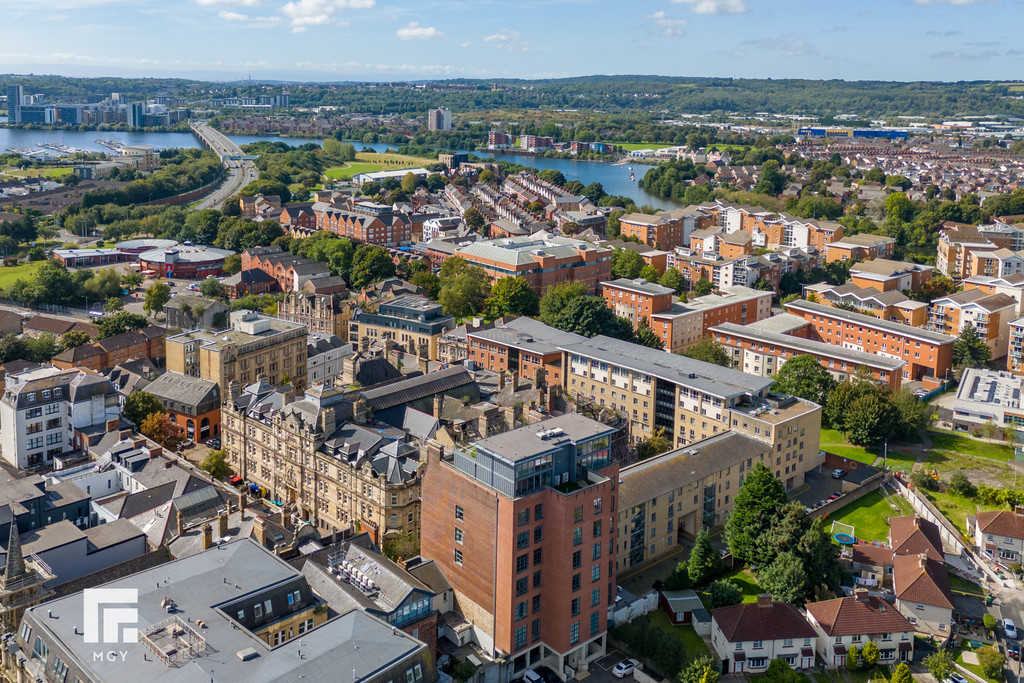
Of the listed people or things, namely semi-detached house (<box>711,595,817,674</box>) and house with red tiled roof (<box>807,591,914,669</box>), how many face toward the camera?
2

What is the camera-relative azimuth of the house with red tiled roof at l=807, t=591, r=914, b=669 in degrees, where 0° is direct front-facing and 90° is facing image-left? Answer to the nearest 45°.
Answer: approximately 0°

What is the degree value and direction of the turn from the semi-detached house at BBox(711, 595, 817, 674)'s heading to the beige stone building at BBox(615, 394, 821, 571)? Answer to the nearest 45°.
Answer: approximately 180°

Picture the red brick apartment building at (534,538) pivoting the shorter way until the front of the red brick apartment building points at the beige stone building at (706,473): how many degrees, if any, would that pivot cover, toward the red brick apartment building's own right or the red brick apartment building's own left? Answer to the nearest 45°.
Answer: approximately 90° to the red brick apartment building's own left

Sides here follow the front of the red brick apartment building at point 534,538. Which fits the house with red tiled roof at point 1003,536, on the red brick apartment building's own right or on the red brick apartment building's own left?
on the red brick apartment building's own left

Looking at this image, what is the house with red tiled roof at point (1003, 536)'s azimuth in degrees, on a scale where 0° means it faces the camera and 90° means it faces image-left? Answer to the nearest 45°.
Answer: approximately 45°

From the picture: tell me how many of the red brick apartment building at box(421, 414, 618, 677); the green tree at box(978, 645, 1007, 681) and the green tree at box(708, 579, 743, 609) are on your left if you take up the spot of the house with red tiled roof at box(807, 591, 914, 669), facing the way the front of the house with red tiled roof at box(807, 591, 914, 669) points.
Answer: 1

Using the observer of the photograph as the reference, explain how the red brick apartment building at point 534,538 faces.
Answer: facing the viewer and to the right of the viewer

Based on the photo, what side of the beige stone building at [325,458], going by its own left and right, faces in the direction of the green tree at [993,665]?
left

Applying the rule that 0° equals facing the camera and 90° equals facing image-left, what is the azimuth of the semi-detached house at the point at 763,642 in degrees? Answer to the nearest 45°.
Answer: approximately 0°
